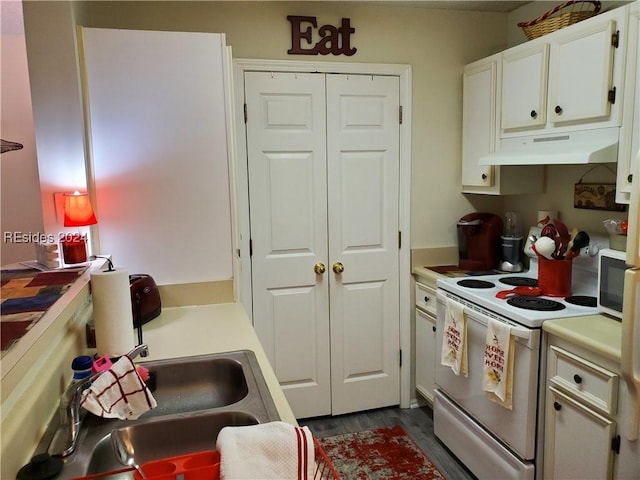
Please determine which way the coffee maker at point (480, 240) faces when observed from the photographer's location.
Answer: facing the viewer and to the left of the viewer

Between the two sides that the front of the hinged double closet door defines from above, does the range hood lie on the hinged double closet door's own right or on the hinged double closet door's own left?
on the hinged double closet door's own left

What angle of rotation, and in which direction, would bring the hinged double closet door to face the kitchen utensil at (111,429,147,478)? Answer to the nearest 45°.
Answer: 0° — it already faces it

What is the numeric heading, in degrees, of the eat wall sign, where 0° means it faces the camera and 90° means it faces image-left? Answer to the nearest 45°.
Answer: approximately 0°

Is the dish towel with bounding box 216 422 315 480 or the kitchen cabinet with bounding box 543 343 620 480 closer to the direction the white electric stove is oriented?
the dish towel

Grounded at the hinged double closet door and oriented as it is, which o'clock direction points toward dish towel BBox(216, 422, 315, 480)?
The dish towel is roughly at 12 o'clock from the hinged double closet door.

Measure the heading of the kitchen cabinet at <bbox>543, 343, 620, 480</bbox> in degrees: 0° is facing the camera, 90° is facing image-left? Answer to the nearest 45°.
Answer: approximately 45°

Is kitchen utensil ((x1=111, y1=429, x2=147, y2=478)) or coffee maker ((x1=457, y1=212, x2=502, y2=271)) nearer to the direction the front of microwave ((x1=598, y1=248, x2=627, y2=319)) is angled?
the kitchen utensil

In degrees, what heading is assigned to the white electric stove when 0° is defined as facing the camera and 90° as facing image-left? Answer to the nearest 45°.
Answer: approximately 45°

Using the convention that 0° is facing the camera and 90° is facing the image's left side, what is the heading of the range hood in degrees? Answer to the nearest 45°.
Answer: approximately 45°

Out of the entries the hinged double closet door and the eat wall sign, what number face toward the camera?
2
